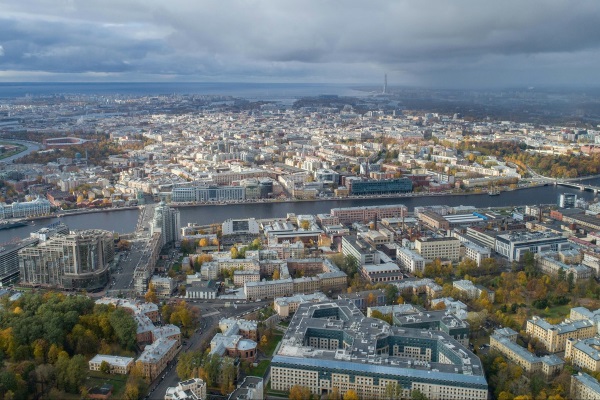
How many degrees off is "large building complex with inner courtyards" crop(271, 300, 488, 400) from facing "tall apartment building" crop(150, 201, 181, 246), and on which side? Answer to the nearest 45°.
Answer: approximately 135° to its right

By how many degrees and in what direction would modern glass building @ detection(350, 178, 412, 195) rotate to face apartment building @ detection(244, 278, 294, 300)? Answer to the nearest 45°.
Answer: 0° — it already faces it

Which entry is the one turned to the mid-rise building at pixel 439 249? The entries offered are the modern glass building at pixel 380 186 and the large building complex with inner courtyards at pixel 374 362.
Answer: the modern glass building

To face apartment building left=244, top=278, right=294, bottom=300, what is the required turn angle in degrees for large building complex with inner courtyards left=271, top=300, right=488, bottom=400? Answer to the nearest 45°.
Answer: approximately 135° to its right

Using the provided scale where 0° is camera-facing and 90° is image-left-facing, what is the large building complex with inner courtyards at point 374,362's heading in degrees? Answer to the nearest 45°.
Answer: approximately 0°

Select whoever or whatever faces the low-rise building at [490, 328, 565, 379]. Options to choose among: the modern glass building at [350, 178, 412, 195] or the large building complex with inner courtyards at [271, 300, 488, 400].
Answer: the modern glass building

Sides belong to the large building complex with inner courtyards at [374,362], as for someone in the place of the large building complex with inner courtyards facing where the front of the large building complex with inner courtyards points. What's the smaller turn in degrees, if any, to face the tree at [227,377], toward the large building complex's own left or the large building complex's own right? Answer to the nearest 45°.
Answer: approximately 90° to the large building complex's own right

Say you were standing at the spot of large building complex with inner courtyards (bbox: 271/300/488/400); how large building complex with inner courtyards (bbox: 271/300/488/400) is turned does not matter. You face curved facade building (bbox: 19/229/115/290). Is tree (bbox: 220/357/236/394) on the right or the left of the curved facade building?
left

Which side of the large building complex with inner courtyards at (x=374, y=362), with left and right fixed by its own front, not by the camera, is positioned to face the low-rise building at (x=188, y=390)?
right

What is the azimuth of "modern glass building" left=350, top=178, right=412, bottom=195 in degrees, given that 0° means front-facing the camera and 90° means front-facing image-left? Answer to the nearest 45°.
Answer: approximately 0°

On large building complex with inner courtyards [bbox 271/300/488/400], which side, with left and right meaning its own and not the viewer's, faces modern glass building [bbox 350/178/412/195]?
back

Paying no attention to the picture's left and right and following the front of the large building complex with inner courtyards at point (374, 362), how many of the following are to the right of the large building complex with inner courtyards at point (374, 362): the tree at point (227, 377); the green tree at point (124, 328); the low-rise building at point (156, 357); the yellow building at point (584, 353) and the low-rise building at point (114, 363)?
4

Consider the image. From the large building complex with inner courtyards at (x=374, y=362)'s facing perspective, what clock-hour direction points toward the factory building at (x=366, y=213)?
the factory building at (x=366, y=213) is roughly at 6 o'clock from the large building complex with inner courtyards at (x=374, y=362).

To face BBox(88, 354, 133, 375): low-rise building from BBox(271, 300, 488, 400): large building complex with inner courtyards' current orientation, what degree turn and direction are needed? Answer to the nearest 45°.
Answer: approximately 90° to its right
